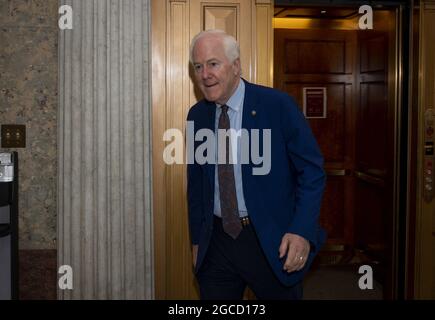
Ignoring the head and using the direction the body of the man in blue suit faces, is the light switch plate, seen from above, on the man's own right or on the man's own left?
on the man's own right

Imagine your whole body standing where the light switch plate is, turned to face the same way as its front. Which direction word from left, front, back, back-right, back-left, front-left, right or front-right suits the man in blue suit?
front-left

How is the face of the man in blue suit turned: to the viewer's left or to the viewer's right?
to the viewer's left

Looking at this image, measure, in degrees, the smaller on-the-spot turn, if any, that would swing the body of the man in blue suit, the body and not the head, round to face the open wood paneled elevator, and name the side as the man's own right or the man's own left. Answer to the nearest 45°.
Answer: approximately 180°

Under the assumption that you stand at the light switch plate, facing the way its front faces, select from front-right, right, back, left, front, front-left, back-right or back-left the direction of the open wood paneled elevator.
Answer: left

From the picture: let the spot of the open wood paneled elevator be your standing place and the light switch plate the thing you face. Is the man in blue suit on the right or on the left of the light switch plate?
left

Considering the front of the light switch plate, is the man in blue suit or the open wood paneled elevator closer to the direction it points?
the man in blue suit

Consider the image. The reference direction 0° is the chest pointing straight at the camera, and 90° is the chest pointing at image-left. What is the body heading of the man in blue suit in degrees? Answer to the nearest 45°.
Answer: approximately 45°
